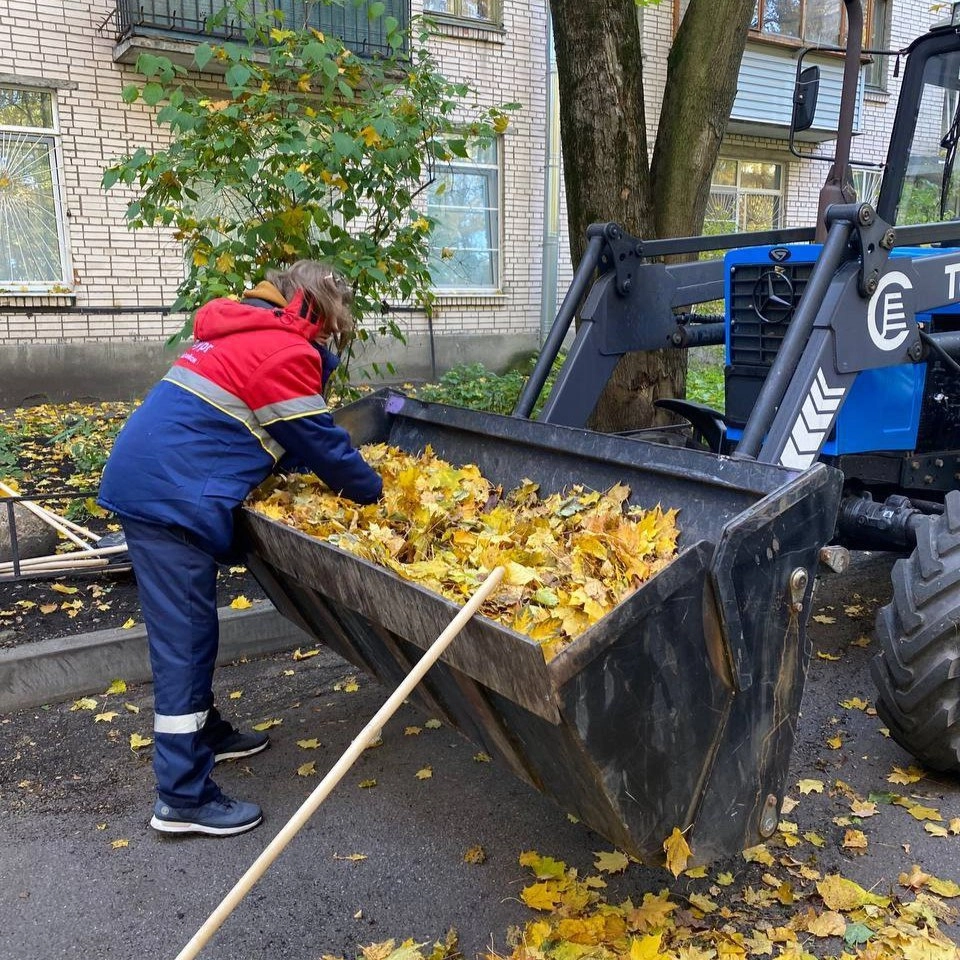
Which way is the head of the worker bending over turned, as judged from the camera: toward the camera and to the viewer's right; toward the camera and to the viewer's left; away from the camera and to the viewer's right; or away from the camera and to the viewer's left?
away from the camera and to the viewer's right

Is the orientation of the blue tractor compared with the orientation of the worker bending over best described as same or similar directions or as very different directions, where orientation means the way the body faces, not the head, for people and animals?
very different directions

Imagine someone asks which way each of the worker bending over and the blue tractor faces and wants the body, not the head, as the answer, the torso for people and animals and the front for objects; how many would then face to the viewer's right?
1

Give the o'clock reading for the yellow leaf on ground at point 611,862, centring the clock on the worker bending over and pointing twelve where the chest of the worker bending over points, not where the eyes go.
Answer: The yellow leaf on ground is roughly at 1 o'clock from the worker bending over.

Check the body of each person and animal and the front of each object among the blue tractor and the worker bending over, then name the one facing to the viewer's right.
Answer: the worker bending over

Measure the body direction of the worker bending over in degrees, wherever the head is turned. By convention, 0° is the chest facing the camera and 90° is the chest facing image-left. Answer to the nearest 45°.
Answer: approximately 270°

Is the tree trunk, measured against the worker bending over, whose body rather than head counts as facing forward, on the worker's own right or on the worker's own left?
on the worker's own left

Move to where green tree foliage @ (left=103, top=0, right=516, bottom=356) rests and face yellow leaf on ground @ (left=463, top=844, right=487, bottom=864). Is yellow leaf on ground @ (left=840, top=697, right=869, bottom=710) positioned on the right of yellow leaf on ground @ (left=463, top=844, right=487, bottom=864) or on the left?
left

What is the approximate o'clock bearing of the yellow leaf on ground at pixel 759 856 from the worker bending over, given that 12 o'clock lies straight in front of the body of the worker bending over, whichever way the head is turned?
The yellow leaf on ground is roughly at 1 o'clock from the worker bending over.
